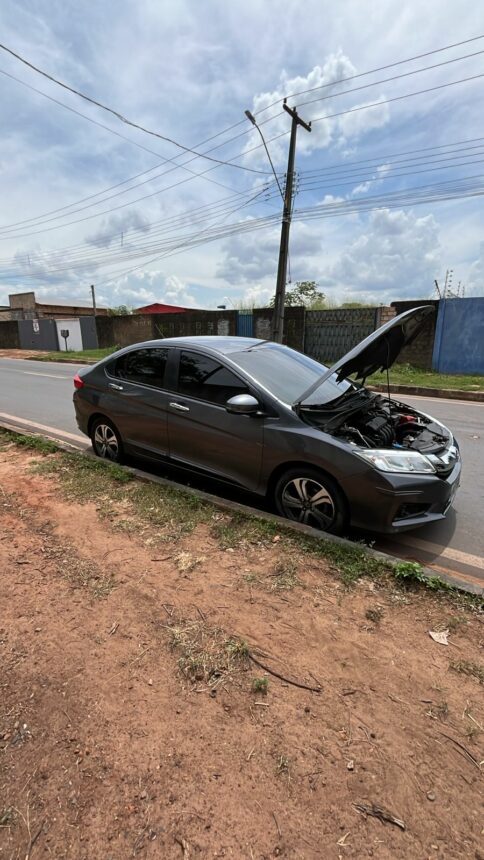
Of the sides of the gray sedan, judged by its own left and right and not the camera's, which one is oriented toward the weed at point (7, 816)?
right

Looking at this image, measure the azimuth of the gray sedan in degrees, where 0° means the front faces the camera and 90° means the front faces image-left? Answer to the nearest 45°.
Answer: approximately 315°

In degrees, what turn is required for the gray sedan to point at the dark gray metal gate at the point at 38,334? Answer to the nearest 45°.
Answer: approximately 180°

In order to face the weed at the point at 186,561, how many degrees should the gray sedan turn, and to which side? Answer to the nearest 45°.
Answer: approximately 90° to its right

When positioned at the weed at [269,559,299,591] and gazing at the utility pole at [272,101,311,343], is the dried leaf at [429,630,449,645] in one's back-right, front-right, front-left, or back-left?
back-right

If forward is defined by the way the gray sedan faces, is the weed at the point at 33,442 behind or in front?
behind

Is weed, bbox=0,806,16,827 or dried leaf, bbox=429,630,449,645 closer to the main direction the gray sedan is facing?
the dried leaf

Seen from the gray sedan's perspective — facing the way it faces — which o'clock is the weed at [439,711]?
The weed is roughly at 1 o'clock from the gray sedan.

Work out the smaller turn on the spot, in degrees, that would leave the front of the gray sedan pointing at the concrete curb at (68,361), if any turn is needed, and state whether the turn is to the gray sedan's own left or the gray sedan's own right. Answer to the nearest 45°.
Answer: approximately 180°
